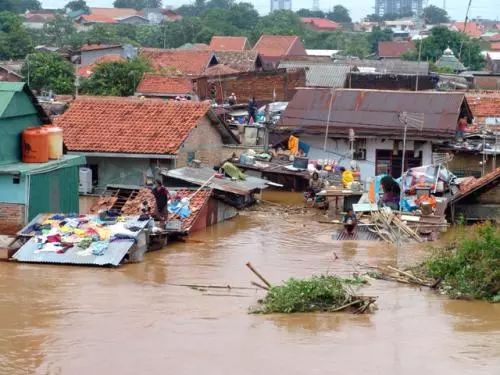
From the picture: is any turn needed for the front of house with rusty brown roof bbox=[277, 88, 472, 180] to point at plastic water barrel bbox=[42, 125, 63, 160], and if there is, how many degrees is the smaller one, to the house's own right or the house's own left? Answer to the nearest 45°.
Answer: approximately 45° to the house's own right

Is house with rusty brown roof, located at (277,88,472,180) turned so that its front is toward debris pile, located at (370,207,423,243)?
yes

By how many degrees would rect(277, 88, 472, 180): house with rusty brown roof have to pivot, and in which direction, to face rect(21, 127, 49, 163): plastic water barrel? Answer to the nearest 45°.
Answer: approximately 45° to its right

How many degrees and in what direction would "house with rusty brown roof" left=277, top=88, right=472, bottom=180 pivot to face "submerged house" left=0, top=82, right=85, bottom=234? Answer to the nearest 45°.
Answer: approximately 45° to its right

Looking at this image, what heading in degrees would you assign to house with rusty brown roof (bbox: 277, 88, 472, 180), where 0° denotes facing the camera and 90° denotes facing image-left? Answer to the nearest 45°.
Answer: approximately 0°

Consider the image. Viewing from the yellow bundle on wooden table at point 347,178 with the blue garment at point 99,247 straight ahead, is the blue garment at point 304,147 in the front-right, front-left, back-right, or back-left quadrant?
back-right

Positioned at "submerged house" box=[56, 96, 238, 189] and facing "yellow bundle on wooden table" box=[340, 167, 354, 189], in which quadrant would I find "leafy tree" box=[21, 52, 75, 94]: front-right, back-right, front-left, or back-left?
back-left

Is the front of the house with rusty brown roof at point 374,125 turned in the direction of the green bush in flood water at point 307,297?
yes

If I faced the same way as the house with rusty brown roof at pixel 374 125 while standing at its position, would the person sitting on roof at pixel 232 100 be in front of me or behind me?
behind

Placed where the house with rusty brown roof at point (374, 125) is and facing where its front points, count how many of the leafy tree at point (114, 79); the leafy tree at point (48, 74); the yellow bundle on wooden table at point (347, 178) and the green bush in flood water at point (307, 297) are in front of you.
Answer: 2

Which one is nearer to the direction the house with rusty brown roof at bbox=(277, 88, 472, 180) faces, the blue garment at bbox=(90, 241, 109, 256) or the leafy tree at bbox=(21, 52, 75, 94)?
the blue garment

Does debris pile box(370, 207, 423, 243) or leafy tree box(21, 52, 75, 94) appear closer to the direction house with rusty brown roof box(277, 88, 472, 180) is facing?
the debris pile

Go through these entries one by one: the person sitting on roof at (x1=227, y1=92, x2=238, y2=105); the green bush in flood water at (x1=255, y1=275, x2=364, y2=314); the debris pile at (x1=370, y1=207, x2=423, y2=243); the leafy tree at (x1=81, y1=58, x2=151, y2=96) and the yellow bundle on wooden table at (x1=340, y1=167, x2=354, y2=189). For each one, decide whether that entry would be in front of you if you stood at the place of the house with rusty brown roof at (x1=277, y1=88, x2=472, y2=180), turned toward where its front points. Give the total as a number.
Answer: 3

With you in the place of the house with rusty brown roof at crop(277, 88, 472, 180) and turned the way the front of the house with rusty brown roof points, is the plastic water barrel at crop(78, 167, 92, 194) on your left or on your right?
on your right
